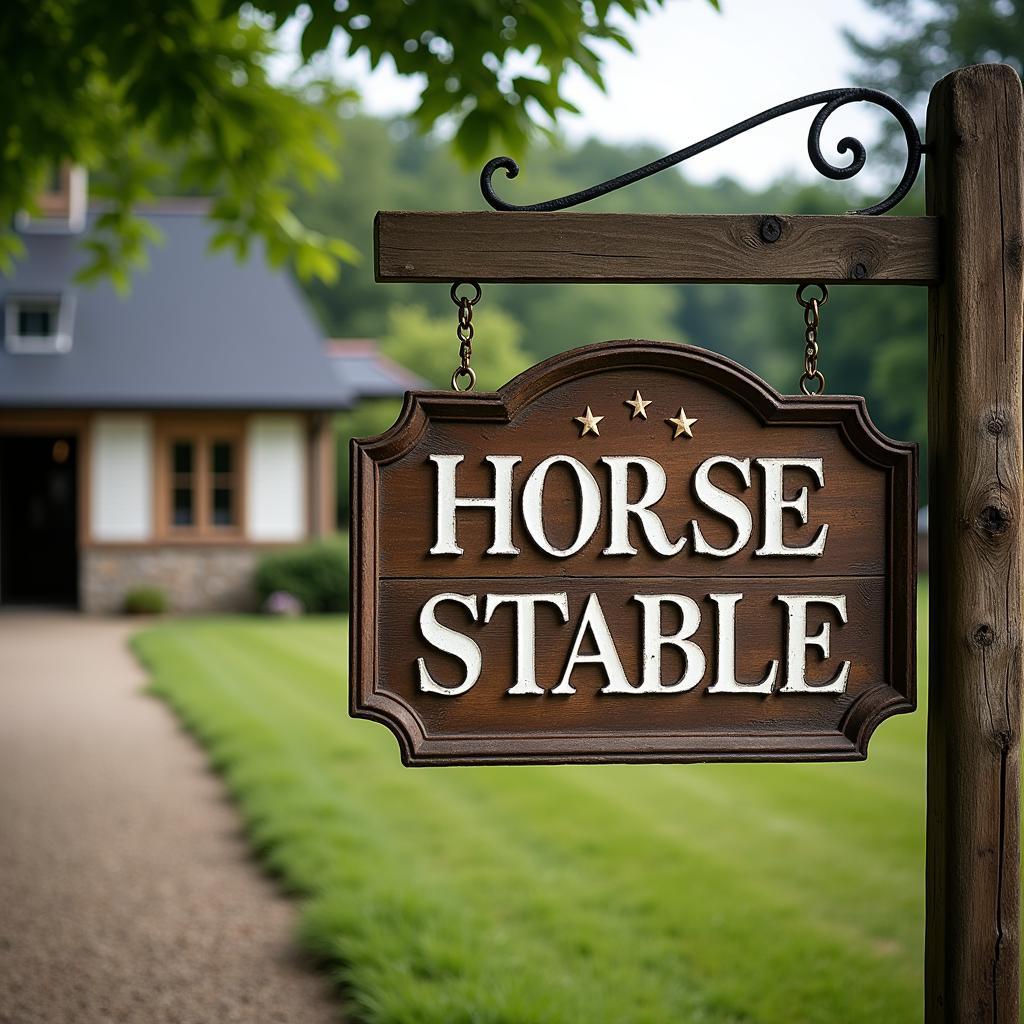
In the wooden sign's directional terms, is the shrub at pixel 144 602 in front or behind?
behind

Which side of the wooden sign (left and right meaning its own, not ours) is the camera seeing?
front

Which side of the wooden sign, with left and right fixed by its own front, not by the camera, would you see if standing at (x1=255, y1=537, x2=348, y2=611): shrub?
back
